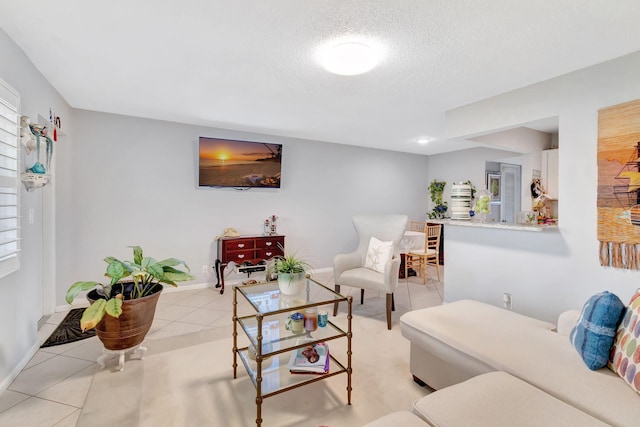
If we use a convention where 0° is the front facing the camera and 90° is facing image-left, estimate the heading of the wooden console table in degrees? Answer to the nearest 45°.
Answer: approximately 0°

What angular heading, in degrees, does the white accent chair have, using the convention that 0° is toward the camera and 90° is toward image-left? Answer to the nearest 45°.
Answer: approximately 45°

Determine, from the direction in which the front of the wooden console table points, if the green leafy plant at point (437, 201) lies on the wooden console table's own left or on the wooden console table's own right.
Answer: on the wooden console table's own left

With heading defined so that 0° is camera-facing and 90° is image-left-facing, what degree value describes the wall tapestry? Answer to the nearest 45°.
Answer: approximately 45°

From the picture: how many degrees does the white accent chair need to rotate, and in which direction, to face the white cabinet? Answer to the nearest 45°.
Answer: approximately 180°

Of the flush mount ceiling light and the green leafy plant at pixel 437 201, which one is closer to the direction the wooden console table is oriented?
the flush mount ceiling light

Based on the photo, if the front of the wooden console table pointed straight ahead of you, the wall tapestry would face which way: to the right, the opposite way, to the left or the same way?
to the right

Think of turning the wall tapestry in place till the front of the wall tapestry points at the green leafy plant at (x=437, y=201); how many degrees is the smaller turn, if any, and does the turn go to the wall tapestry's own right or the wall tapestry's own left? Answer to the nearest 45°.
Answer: approximately 90° to the wall tapestry's own right

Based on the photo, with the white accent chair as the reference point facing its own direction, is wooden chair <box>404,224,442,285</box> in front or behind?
behind
